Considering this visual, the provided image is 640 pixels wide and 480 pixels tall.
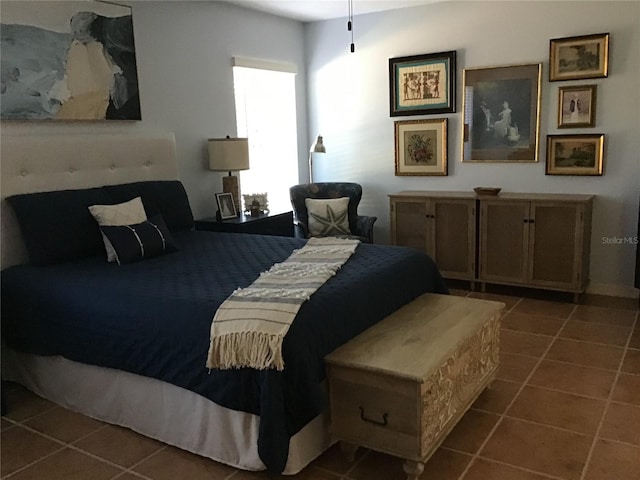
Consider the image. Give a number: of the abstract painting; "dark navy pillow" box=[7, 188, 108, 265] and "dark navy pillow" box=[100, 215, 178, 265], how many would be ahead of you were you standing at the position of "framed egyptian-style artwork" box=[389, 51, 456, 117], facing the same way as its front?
3

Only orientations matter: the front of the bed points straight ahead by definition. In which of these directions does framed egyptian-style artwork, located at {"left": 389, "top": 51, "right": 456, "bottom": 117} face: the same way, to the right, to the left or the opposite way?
to the right

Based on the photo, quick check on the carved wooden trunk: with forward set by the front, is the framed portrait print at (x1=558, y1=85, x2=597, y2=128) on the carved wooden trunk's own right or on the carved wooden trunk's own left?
on the carved wooden trunk's own left

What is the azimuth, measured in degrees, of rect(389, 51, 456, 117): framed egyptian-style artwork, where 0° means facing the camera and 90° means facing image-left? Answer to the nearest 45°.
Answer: approximately 45°

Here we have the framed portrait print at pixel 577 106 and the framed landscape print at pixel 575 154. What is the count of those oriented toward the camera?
2

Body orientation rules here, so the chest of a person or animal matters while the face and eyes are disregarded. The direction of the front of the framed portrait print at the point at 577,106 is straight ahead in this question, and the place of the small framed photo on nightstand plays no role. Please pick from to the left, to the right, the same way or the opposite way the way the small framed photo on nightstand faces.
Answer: to the left

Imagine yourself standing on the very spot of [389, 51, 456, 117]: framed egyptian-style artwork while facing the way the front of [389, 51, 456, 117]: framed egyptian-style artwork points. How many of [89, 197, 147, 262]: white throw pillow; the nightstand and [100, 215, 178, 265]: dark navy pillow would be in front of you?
3

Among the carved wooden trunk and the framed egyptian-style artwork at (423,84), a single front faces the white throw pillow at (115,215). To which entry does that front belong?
the framed egyptian-style artwork

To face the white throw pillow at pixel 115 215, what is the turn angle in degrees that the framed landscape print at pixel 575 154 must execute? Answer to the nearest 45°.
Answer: approximately 45° to its right

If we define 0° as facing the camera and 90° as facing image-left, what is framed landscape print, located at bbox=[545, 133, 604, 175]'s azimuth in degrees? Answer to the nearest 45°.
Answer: approximately 0°

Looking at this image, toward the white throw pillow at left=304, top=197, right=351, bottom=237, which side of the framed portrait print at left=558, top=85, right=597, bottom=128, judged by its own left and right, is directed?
right
